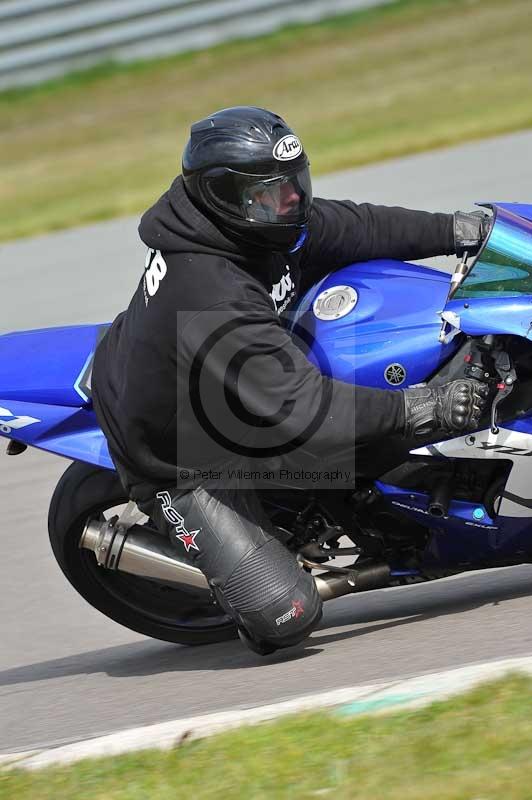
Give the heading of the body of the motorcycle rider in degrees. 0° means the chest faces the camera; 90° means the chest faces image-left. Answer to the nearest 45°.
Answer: approximately 270°
